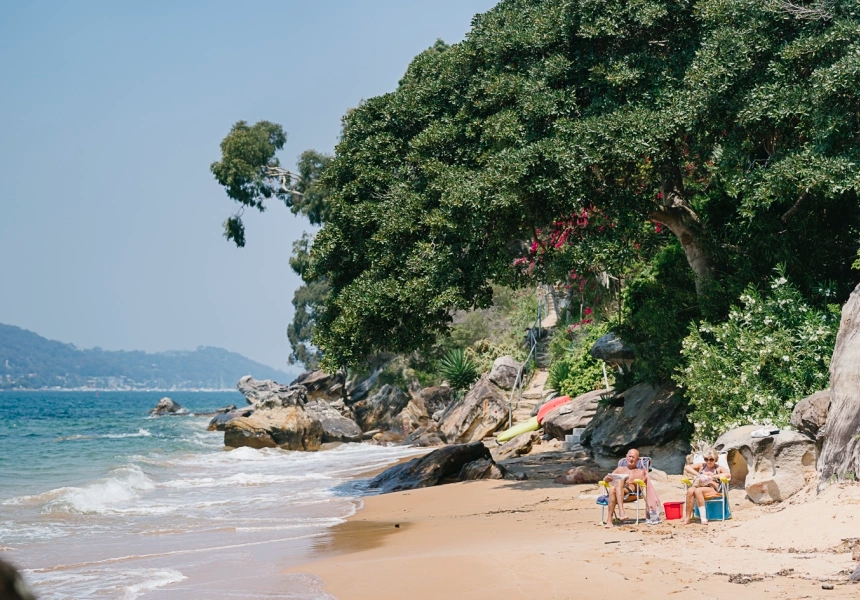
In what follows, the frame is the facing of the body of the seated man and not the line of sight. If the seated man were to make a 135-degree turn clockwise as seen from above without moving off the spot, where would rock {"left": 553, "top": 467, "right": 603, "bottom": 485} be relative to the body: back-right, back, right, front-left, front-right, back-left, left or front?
front

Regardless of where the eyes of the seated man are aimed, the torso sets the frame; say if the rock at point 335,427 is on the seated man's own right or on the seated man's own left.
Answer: on the seated man's own right

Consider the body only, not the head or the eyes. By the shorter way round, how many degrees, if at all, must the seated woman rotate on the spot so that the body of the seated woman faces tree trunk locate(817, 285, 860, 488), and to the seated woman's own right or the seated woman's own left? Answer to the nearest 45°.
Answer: approximately 135° to the seated woman's own left

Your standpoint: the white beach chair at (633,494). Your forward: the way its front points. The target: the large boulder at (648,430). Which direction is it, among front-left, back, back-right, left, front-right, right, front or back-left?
back-right

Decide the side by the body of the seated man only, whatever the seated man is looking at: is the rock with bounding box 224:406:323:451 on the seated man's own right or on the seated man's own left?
on the seated man's own right

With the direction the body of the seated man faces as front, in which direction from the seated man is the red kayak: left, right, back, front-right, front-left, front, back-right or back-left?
back-right

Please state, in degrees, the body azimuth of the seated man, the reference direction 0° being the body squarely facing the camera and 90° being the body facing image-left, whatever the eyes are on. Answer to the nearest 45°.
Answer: approximately 45°

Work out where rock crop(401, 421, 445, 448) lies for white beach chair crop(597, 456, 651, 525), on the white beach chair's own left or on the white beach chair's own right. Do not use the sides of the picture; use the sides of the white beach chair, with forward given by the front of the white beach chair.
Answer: on the white beach chair's own right

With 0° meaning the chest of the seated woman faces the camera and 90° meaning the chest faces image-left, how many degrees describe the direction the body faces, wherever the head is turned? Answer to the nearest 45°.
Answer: approximately 45°

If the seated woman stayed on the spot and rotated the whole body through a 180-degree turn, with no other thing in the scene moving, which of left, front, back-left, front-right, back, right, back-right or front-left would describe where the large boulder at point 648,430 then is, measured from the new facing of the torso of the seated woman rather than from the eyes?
front-left

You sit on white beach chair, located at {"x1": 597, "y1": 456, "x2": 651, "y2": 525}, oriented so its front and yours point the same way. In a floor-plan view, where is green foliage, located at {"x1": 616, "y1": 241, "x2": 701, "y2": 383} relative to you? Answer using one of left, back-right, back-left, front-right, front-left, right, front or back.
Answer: back-right
